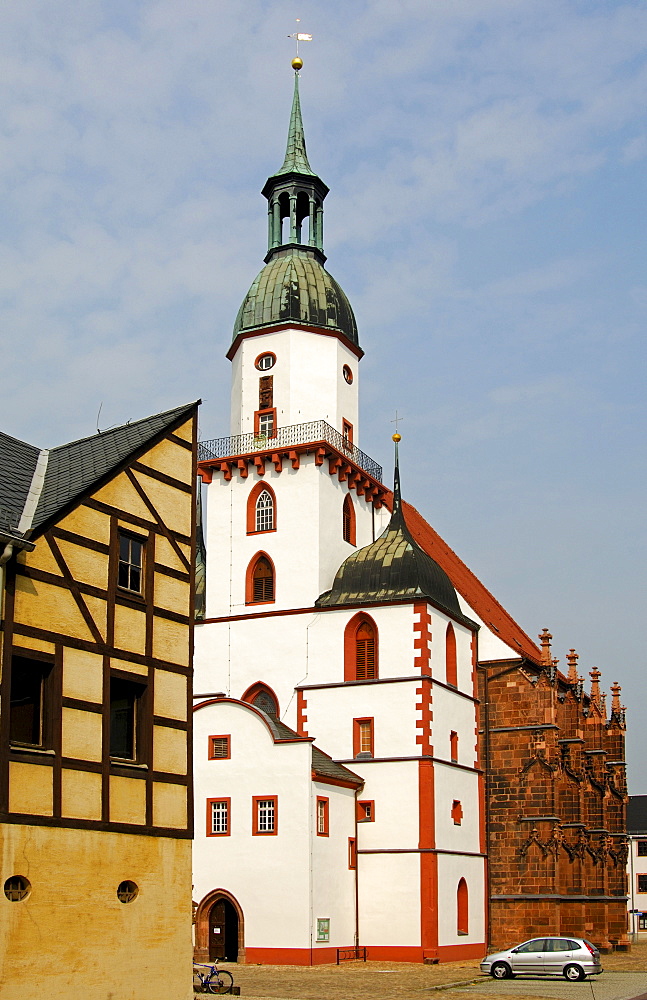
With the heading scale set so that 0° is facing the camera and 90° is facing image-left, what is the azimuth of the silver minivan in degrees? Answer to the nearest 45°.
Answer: approximately 90°

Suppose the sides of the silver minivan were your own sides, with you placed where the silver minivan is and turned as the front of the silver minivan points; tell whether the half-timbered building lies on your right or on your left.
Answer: on your left
